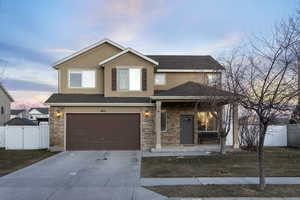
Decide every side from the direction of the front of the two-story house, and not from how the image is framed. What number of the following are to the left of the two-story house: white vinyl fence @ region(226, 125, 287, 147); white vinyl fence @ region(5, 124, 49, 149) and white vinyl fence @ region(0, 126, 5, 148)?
1

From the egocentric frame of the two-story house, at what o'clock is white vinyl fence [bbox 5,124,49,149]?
The white vinyl fence is roughly at 3 o'clock from the two-story house.

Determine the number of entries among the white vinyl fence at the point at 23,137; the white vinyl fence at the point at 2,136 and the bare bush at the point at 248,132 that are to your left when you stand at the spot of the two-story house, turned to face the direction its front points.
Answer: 1

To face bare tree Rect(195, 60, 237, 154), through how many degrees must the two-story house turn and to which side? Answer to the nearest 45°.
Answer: approximately 45° to its left

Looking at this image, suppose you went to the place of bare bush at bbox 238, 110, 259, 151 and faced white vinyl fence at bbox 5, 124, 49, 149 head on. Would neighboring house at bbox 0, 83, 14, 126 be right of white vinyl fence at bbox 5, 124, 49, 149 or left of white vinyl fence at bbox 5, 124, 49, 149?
right

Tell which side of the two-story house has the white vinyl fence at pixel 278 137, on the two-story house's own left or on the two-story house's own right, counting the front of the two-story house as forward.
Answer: on the two-story house's own left

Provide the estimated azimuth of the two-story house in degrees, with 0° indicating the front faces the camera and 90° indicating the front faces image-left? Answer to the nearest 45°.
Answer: approximately 0°

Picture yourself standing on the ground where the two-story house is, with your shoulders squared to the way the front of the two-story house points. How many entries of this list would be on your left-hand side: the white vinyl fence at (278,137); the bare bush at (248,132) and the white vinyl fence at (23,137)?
2

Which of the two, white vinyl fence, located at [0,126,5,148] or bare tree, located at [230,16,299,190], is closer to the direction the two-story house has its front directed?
the bare tree

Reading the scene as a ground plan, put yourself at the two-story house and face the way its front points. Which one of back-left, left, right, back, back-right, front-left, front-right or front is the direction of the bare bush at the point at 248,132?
left

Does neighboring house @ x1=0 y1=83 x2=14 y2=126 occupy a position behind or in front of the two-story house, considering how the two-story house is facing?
behind
